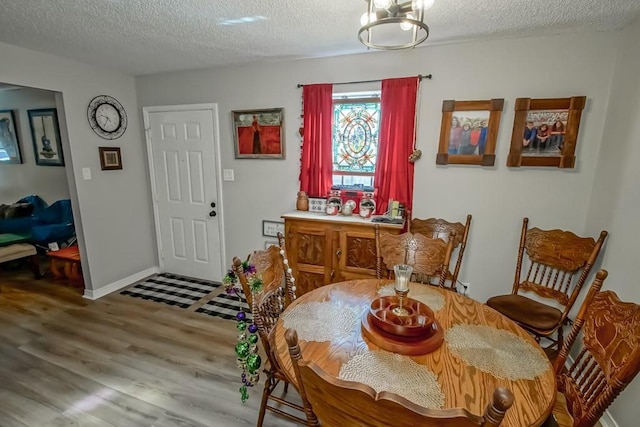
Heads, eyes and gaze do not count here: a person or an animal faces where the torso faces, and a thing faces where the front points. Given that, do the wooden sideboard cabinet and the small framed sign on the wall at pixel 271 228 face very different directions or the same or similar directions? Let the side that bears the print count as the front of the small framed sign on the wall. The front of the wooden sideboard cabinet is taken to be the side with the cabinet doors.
same or similar directions

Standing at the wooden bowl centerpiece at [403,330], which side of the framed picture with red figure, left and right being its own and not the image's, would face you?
front

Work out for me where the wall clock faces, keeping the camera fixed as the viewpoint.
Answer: facing the viewer and to the right of the viewer

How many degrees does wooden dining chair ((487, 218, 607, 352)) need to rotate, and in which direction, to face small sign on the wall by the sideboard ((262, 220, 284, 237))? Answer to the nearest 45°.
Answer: approximately 45° to its right

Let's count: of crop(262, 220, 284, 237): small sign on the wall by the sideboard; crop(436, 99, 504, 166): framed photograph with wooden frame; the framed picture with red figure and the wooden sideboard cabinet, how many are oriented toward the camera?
4

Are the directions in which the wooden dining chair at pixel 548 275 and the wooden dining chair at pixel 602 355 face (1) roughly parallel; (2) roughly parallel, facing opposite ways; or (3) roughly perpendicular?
roughly parallel

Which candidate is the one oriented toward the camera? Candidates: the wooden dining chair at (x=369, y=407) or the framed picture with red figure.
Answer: the framed picture with red figure

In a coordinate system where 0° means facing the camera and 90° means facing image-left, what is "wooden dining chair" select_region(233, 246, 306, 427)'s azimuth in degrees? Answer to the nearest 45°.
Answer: approximately 315°

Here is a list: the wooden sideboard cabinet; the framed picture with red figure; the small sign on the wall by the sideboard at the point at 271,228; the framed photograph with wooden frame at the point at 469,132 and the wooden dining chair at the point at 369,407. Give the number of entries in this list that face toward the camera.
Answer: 4

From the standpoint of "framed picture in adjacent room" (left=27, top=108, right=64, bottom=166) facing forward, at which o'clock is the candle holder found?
The candle holder is roughly at 10 o'clock from the framed picture in adjacent room.

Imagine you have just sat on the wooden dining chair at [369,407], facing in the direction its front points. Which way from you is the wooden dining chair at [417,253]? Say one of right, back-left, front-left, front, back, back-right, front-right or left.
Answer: front-left

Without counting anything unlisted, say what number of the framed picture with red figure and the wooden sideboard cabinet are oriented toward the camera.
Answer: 2

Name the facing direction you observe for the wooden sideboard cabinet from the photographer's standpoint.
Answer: facing the viewer

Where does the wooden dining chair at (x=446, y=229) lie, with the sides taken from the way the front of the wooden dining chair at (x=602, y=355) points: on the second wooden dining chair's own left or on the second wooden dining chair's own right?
on the second wooden dining chair's own right

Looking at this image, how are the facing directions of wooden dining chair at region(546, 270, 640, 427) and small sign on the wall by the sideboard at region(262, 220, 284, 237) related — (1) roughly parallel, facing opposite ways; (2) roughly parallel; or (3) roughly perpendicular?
roughly perpendicular

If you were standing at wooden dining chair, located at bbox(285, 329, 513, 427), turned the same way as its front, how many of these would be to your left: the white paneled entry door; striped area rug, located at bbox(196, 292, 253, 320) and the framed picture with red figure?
3

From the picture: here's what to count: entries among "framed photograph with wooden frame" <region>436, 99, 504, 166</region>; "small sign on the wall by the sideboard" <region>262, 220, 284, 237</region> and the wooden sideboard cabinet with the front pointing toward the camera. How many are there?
3
